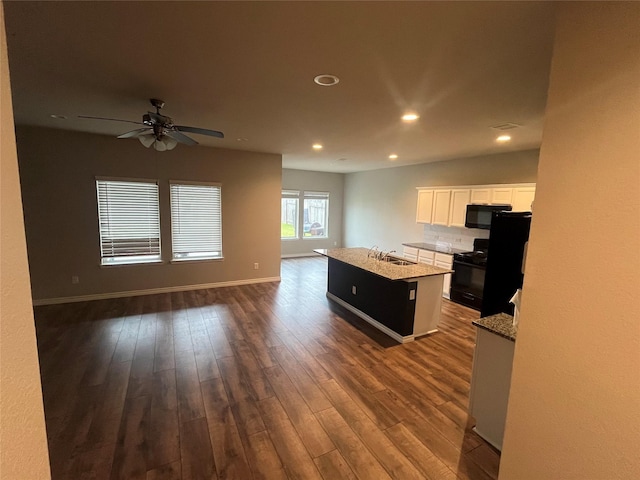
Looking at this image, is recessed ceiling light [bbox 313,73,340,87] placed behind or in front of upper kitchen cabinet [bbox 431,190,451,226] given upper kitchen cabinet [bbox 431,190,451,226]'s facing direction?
in front

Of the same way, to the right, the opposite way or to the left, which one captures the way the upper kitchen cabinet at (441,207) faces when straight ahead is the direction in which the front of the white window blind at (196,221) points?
to the right

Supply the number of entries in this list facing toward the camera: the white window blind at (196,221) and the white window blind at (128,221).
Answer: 2

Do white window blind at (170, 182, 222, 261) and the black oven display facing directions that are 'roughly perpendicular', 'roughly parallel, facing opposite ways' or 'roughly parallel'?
roughly perpendicular

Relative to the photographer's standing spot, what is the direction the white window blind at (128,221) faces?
facing the viewer

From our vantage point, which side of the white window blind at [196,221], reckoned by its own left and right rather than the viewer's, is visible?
front

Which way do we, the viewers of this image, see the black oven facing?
facing the viewer and to the left of the viewer

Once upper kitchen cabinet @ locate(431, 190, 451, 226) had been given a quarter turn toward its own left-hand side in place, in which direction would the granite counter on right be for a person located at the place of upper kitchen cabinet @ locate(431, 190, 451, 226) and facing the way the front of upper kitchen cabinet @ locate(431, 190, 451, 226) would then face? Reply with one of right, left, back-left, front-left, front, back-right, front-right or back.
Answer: front-right
